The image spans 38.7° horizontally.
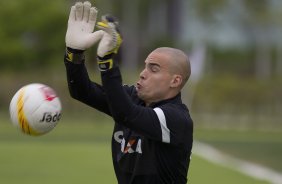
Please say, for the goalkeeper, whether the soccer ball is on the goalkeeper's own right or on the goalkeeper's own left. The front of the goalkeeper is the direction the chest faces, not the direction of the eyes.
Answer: on the goalkeeper's own right

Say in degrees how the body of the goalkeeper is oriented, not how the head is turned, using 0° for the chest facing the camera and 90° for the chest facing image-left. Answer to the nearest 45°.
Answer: approximately 45°

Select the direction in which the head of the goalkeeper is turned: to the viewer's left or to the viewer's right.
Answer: to the viewer's left
